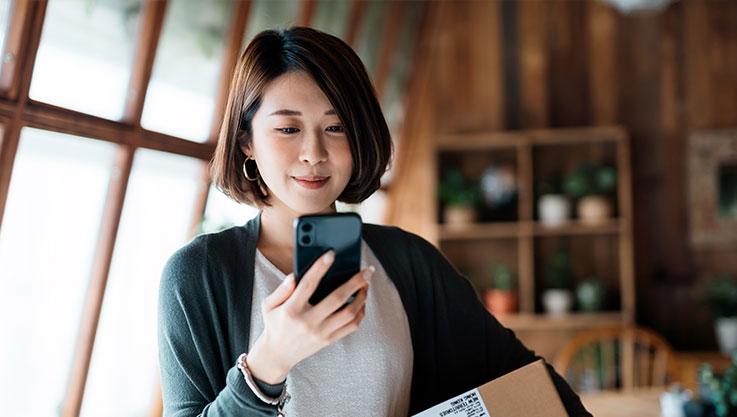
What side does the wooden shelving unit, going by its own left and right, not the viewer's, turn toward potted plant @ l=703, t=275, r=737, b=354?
left

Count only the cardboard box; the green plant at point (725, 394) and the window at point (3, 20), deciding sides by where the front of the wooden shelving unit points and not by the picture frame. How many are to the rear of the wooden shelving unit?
0

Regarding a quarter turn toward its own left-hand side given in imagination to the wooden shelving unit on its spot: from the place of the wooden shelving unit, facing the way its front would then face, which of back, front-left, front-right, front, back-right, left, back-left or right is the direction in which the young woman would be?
right

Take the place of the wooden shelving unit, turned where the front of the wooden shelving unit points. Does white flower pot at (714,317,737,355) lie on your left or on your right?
on your left

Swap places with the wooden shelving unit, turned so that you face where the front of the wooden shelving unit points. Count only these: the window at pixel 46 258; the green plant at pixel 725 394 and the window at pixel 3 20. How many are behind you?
0

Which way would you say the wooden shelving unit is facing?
toward the camera

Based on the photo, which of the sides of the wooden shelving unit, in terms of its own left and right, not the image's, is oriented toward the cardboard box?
front

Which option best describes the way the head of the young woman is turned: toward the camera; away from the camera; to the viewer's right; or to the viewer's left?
toward the camera

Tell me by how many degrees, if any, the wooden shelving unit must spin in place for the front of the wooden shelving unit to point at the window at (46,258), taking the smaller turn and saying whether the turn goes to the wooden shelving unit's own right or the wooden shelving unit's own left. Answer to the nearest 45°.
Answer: approximately 45° to the wooden shelving unit's own right
